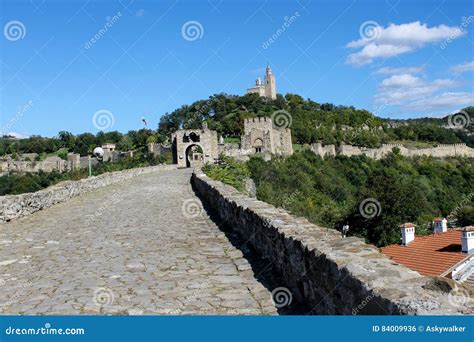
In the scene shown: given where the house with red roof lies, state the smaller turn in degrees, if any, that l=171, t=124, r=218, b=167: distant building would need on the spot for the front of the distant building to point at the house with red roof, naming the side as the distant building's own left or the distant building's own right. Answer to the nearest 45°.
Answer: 0° — it already faces it

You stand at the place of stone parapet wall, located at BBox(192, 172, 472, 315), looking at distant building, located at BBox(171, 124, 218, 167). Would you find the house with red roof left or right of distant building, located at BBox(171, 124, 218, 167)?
right

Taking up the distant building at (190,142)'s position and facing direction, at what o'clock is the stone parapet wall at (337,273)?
The stone parapet wall is roughly at 12 o'clock from the distant building.

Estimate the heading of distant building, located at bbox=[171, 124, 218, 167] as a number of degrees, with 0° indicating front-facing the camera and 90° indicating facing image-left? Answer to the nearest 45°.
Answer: approximately 0°
